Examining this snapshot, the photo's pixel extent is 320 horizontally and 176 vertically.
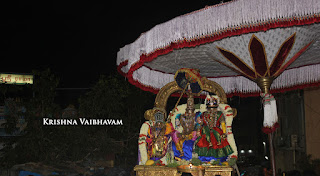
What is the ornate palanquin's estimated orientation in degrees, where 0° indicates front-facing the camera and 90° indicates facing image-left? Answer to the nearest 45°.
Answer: approximately 0°

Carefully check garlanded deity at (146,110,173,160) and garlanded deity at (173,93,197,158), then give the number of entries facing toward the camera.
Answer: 2

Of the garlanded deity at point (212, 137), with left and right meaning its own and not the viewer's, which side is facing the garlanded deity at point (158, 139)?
right
